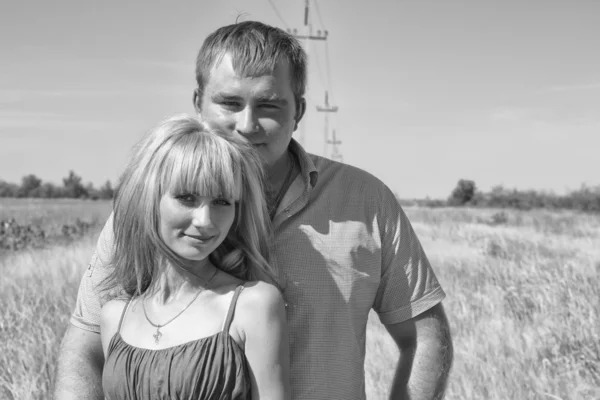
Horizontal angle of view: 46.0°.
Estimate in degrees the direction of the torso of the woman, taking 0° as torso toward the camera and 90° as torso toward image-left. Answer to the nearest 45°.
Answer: approximately 45°

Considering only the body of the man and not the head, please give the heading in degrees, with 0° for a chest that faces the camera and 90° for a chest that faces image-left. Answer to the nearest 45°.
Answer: approximately 0°

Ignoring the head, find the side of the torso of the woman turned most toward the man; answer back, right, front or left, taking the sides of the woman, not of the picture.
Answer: back

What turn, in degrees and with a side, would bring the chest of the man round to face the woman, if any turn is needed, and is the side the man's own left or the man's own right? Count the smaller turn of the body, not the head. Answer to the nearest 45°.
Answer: approximately 45° to the man's own right
